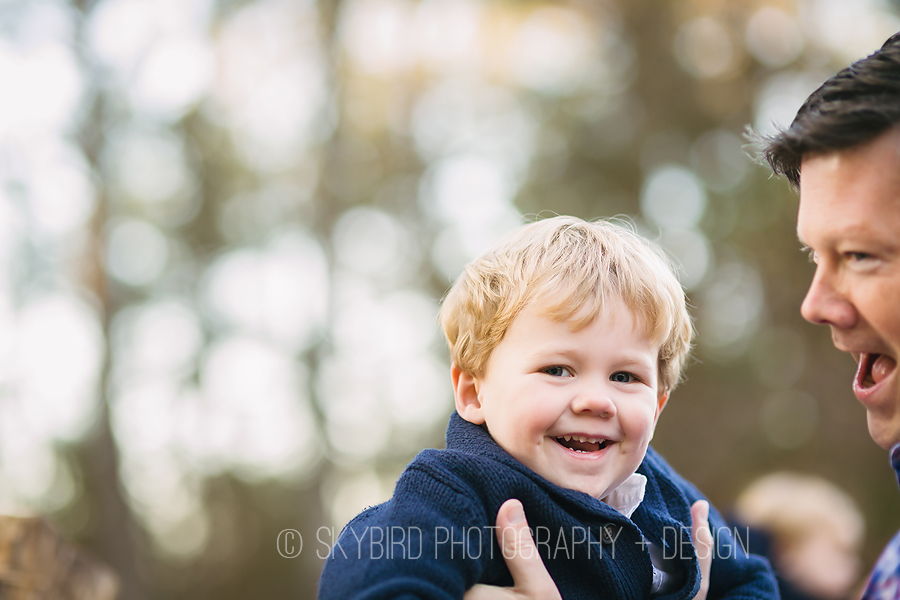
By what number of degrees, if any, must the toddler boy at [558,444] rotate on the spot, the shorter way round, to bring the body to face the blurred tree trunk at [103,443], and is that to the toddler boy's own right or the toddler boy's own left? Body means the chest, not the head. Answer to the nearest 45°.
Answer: approximately 180°

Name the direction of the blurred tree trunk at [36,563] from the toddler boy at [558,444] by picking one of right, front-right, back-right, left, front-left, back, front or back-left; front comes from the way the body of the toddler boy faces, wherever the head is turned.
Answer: back-right

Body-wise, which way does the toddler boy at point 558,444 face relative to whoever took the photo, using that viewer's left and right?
facing the viewer and to the right of the viewer
